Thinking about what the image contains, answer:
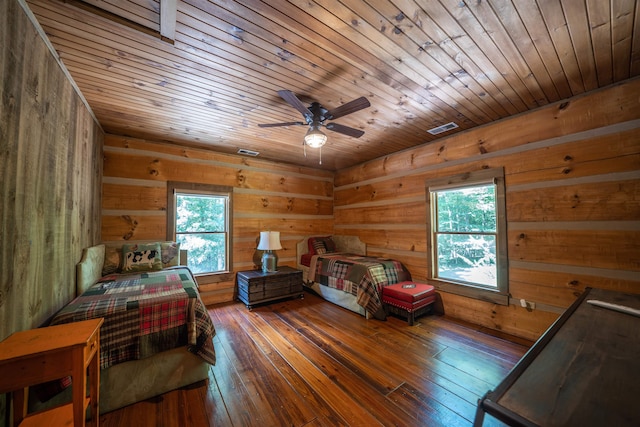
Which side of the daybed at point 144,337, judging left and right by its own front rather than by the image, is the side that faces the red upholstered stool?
left

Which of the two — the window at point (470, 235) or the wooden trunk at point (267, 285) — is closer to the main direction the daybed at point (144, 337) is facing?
the window

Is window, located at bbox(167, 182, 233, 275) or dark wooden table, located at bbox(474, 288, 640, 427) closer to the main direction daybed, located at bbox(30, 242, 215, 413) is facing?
the dark wooden table

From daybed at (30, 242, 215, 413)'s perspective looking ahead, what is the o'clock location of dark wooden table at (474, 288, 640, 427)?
The dark wooden table is roughly at 11 o'clock from the daybed.

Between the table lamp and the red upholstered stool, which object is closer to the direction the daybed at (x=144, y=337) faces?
the red upholstered stool

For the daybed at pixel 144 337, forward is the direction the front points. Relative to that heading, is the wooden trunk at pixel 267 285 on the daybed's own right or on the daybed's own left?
on the daybed's own left

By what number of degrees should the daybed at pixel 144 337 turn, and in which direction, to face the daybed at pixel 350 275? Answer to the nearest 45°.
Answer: approximately 90° to its left

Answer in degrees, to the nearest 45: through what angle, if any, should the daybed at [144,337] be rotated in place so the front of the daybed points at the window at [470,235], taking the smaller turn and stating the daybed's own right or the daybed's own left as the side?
approximately 90° to the daybed's own left

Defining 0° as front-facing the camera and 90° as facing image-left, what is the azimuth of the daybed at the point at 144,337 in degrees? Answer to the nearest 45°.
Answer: approximately 0°

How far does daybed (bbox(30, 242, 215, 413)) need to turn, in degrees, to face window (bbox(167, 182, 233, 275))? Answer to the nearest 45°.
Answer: approximately 135° to its left
